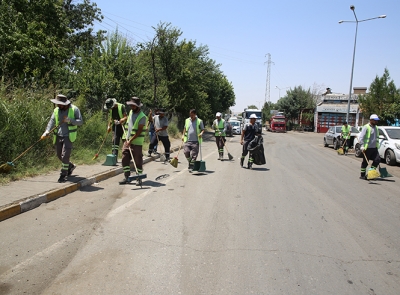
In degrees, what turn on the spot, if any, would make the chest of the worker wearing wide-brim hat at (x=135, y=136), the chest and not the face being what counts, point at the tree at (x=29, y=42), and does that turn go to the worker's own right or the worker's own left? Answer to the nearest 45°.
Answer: approximately 90° to the worker's own right

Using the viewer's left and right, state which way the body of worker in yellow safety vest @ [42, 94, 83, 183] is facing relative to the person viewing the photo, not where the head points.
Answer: facing the viewer and to the left of the viewer

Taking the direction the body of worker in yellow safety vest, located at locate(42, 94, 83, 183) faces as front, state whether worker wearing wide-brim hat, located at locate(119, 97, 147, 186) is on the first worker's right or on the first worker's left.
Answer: on the first worker's left

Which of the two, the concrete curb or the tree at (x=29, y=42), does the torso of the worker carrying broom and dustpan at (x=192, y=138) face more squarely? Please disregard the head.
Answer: the concrete curb

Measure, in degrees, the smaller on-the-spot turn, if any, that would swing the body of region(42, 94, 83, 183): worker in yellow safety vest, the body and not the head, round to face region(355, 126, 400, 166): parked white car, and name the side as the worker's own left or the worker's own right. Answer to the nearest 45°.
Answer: approximately 135° to the worker's own left

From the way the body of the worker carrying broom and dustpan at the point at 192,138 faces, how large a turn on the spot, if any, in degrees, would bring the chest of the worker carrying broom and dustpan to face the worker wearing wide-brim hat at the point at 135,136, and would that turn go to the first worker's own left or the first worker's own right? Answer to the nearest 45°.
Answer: approximately 45° to the first worker's own right

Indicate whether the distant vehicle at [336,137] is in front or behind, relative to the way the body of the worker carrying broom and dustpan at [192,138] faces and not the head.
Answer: behind

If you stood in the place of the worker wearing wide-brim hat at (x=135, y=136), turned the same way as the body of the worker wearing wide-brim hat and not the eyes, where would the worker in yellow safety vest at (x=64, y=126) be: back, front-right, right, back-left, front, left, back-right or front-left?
front-right

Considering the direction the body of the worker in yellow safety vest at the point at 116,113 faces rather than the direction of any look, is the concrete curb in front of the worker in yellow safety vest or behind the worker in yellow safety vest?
in front
